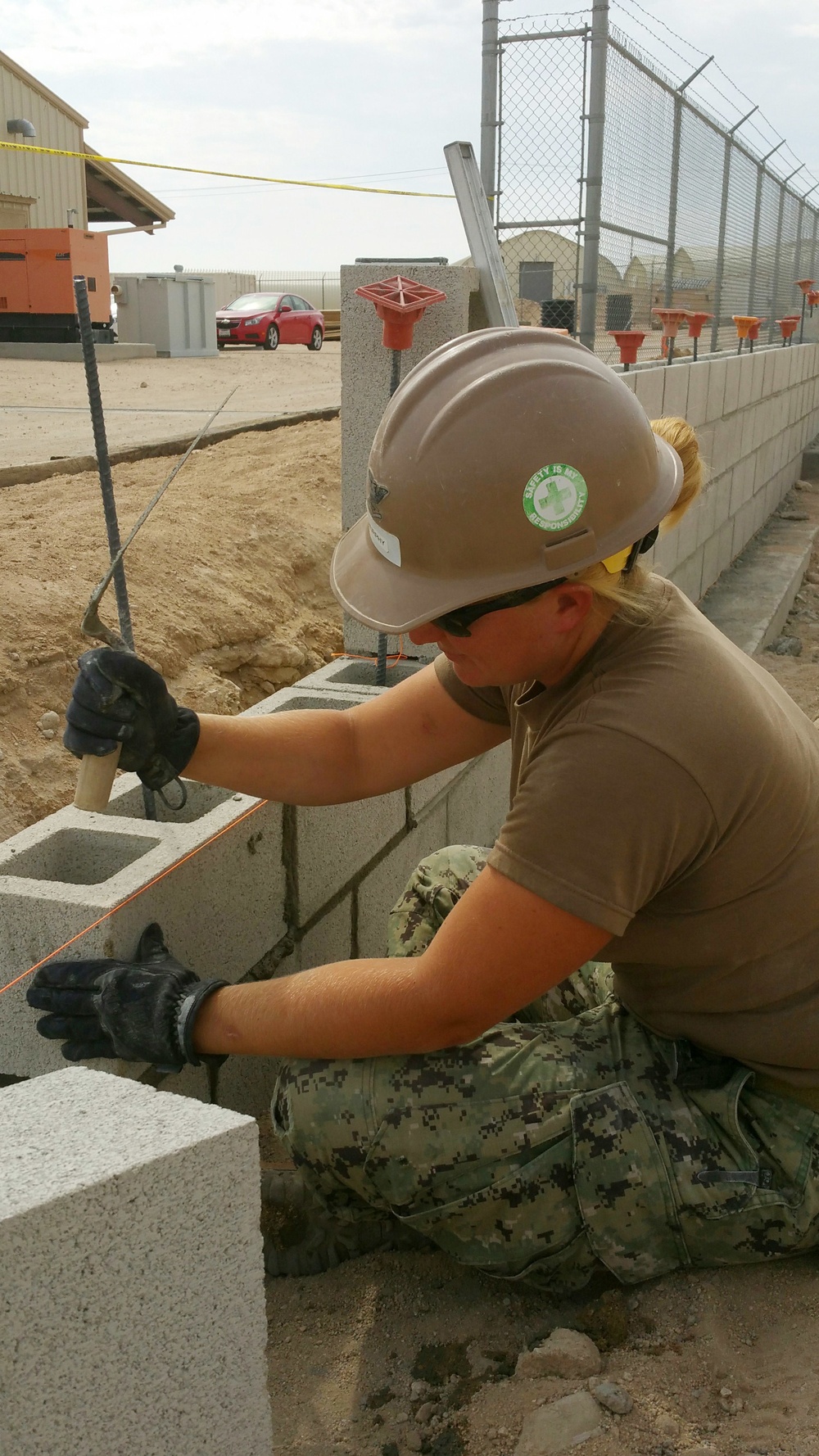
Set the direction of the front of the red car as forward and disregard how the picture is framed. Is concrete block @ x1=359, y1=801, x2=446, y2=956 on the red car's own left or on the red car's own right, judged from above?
on the red car's own left

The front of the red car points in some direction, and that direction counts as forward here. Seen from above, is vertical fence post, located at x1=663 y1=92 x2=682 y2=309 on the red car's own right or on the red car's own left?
on the red car's own left

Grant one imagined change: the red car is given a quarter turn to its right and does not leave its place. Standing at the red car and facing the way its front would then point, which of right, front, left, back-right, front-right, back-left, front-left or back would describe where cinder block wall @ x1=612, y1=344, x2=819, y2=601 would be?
back-left

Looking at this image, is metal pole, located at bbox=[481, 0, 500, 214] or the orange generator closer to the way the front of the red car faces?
the orange generator

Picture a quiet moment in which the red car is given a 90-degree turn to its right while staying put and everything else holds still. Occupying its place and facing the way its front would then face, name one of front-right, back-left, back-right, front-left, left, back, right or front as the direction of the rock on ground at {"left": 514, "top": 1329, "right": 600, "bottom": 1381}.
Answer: back-left

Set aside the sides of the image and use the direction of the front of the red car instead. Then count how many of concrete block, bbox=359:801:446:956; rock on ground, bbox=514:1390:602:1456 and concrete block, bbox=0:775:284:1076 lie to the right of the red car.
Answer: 0

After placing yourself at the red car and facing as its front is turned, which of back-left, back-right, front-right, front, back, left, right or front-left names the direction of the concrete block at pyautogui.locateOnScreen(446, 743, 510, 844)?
front-left

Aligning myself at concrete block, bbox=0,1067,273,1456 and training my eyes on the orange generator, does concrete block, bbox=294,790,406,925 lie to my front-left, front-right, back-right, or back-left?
front-right

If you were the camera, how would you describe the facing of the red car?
facing the viewer and to the left of the viewer

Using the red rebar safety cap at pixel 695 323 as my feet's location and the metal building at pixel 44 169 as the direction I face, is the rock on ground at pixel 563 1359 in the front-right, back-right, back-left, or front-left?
back-left

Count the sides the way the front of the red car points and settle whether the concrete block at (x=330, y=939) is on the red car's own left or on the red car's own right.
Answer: on the red car's own left

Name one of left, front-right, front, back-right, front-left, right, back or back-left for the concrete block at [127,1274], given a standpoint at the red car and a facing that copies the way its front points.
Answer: front-left

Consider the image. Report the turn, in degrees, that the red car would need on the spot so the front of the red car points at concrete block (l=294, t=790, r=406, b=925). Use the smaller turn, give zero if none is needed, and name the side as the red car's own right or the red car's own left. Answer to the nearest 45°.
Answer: approximately 45° to the red car's own left

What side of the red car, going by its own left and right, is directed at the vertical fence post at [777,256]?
left

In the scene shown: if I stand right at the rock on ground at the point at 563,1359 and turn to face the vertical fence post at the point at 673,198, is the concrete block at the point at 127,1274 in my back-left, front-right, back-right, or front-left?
back-left
